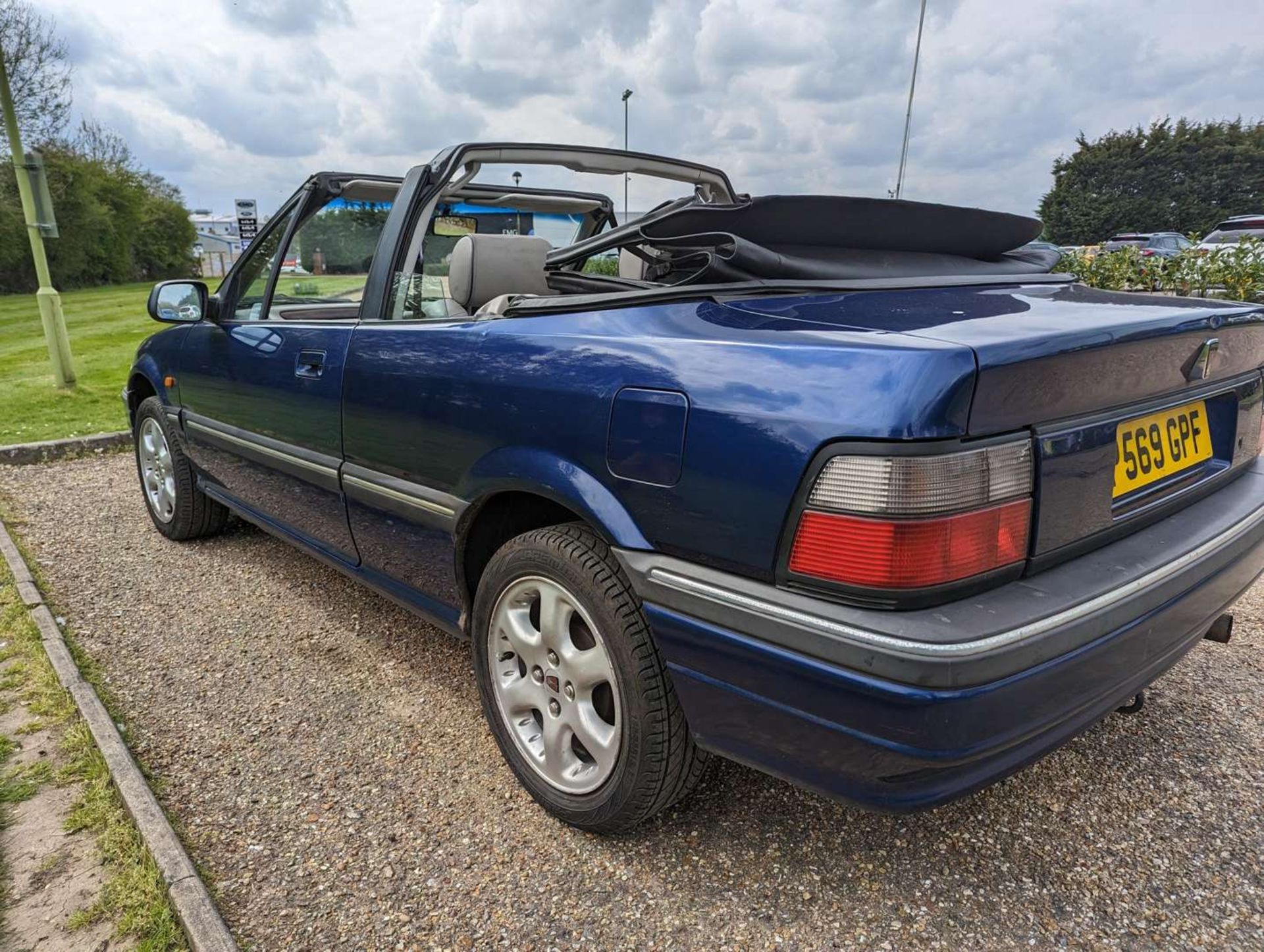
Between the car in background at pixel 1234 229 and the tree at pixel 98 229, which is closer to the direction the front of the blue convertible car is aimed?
the tree

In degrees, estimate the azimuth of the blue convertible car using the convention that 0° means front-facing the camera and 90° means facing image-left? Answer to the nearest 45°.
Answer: approximately 135°

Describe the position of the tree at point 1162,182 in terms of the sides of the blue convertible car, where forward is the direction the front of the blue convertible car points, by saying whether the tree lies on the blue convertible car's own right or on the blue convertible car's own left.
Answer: on the blue convertible car's own right

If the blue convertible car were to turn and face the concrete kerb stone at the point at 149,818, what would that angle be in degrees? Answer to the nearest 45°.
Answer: approximately 45° to its left

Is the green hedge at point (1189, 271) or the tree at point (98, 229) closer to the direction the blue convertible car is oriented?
the tree

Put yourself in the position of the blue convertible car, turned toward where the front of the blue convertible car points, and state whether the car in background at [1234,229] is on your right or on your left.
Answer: on your right

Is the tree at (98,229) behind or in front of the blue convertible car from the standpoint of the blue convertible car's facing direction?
in front

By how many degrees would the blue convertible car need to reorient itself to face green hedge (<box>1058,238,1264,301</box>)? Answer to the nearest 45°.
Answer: approximately 90° to its right
